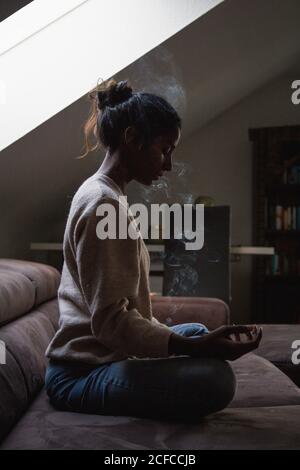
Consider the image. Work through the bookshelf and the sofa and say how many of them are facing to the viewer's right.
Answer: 1

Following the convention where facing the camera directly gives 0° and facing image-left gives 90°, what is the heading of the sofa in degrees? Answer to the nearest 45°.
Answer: approximately 270°

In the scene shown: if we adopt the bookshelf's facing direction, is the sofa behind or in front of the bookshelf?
in front

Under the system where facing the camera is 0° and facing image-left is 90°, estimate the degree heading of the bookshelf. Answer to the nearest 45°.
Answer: approximately 0°

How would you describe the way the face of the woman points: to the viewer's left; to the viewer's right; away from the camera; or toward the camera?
to the viewer's right

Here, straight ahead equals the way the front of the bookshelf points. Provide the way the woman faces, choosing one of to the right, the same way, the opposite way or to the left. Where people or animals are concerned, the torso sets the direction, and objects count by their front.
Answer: to the left

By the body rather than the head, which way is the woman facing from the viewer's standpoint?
to the viewer's right

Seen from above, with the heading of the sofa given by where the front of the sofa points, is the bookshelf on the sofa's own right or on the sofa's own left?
on the sofa's own left

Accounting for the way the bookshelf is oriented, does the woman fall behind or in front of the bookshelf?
in front

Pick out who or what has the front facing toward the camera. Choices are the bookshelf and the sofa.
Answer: the bookshelf

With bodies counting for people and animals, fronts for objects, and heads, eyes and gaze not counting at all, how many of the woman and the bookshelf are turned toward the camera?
1

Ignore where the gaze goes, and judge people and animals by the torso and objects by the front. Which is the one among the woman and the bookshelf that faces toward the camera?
the bookshelf
